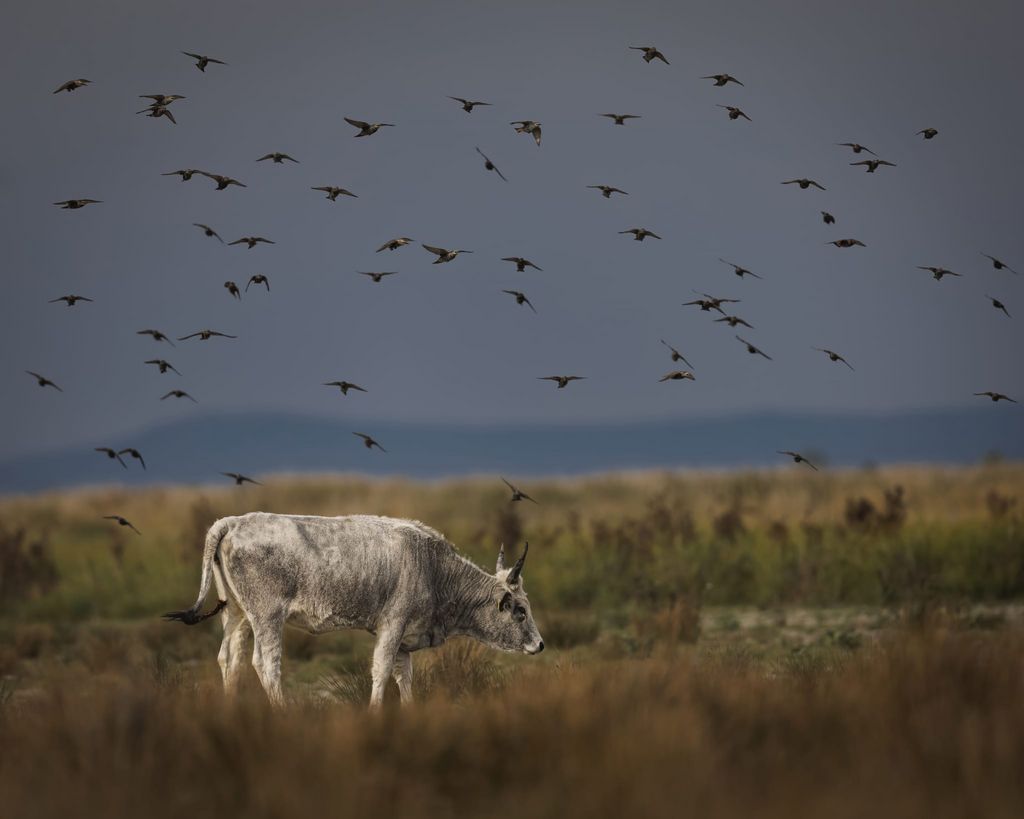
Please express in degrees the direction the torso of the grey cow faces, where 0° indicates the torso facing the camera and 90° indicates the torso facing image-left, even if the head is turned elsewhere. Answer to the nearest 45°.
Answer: approximately 270°

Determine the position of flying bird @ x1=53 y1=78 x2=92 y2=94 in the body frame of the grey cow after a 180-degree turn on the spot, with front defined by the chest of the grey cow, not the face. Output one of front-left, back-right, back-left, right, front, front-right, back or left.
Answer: front-right
